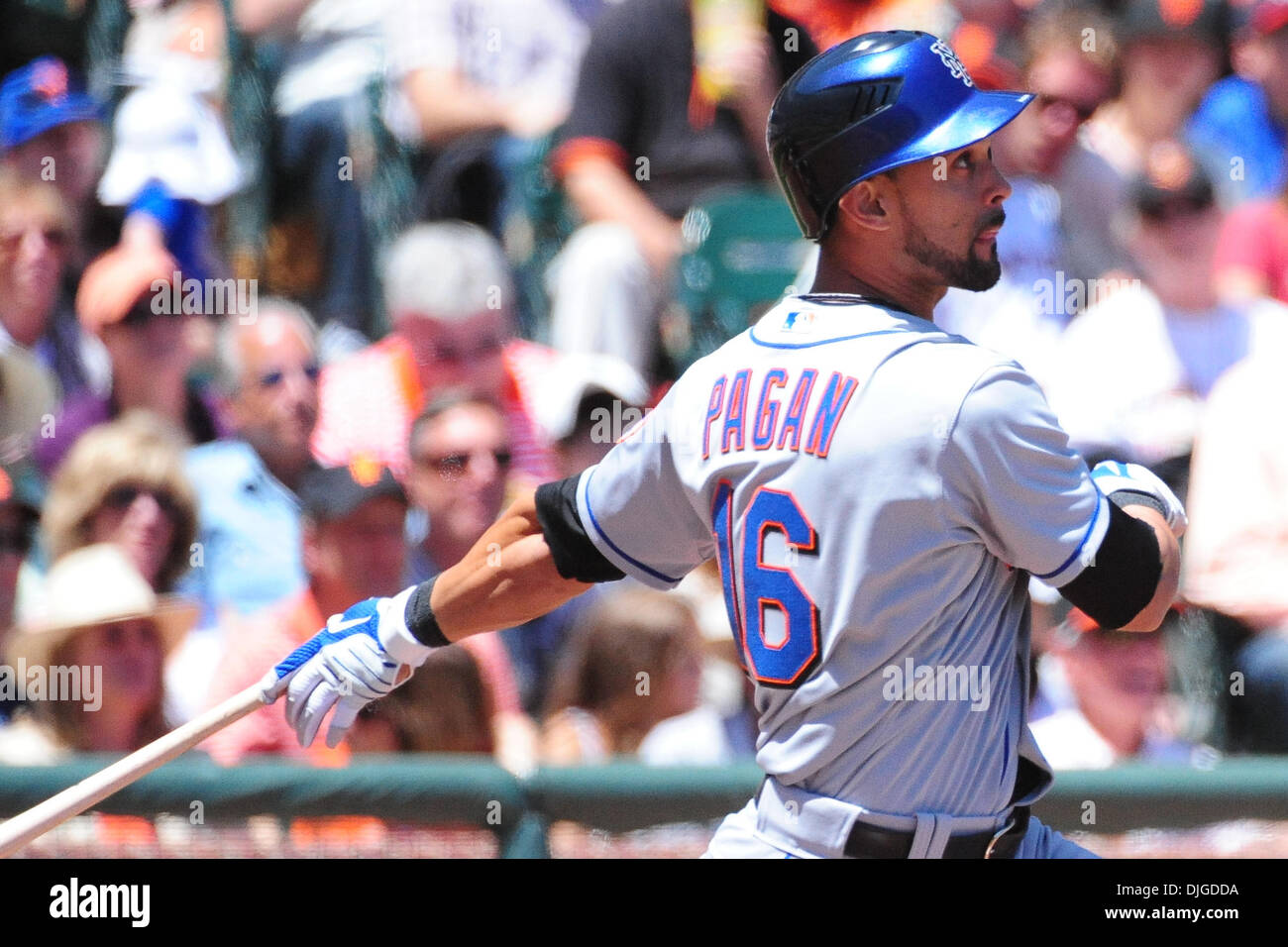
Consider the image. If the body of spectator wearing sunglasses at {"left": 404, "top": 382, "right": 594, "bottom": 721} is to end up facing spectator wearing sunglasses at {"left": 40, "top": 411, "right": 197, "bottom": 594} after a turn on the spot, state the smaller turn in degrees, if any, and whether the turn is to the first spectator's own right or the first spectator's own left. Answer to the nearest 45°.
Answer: approximately 135° to the first spectator's own right

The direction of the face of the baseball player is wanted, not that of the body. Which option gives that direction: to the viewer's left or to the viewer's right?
to the viewer's right

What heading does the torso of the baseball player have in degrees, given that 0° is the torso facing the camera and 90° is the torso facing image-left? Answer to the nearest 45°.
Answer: approximately 225°

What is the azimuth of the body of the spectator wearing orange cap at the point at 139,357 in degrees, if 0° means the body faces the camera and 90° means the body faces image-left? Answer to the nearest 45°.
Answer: approximately 315°

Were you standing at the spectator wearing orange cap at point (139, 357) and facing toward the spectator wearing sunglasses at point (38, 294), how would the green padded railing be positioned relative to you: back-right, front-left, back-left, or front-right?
back-left

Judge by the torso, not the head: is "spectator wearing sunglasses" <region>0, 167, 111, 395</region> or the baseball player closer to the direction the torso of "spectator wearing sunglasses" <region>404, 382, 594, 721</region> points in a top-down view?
the baseball player

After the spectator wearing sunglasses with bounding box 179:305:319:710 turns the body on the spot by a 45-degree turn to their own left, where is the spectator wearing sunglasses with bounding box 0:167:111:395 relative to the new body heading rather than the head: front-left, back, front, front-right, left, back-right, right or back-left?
back-left

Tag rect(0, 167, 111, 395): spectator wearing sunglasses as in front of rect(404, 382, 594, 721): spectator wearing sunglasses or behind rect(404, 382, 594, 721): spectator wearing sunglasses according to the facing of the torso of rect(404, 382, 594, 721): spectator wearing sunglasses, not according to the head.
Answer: behind
